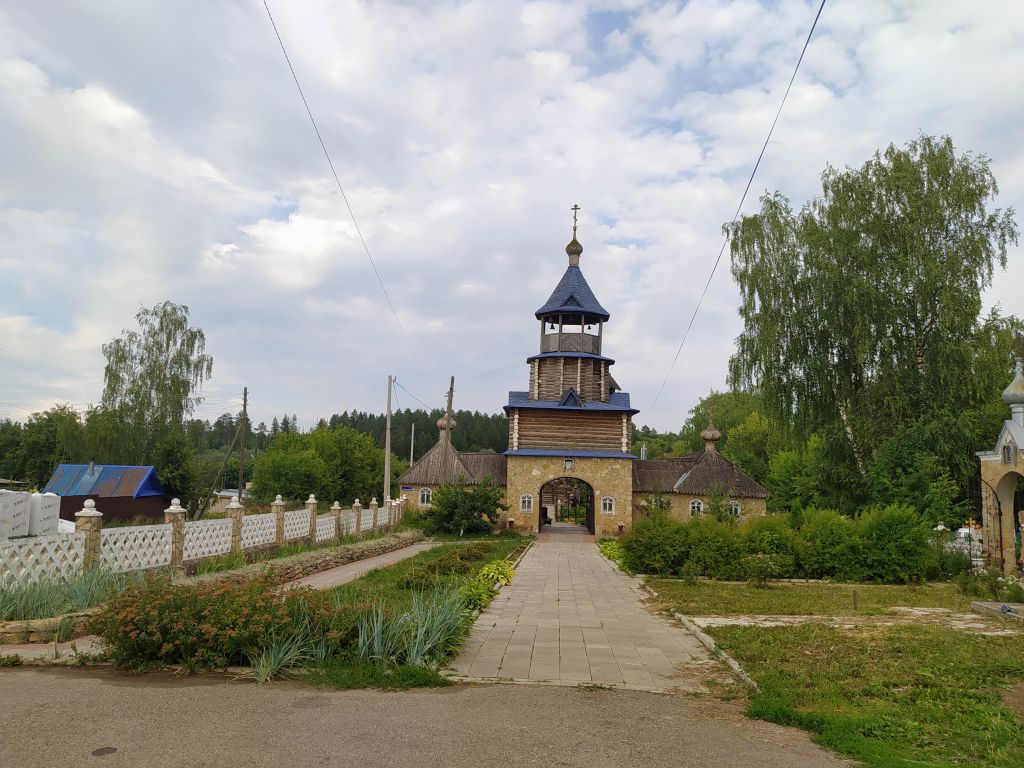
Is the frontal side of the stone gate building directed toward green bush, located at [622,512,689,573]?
yes

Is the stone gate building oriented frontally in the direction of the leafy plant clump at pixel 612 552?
yes

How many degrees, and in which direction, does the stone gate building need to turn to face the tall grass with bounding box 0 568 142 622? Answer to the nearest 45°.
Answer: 0° — it already faces it

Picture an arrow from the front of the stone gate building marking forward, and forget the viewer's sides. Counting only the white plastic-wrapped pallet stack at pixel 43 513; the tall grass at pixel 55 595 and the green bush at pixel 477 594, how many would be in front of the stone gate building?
3

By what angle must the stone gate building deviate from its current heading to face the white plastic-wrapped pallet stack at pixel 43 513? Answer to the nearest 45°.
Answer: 0° — it already faces it

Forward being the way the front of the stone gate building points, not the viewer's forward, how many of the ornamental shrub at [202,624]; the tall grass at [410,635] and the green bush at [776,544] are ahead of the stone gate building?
3

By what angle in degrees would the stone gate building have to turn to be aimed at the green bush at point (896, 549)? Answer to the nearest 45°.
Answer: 0° — it already faces it

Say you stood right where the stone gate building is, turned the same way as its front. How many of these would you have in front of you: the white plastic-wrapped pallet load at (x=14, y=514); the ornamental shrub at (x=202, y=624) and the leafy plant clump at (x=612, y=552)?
3

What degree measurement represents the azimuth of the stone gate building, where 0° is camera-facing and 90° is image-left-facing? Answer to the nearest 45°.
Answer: approximately 0°

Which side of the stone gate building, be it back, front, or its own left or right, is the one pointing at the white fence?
front

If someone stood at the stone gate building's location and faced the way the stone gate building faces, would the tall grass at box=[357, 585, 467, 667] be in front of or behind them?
in front

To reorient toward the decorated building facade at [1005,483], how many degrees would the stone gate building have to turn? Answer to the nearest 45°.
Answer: approximately 45° to its left

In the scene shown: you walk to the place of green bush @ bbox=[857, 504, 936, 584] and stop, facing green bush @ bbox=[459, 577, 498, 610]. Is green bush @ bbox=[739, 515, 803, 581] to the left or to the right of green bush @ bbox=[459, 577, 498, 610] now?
right

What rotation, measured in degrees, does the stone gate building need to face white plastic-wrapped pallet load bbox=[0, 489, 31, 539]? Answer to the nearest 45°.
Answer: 0° — it already faces it

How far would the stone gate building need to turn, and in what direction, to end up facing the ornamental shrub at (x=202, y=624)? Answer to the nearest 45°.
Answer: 0° — it already faces it
